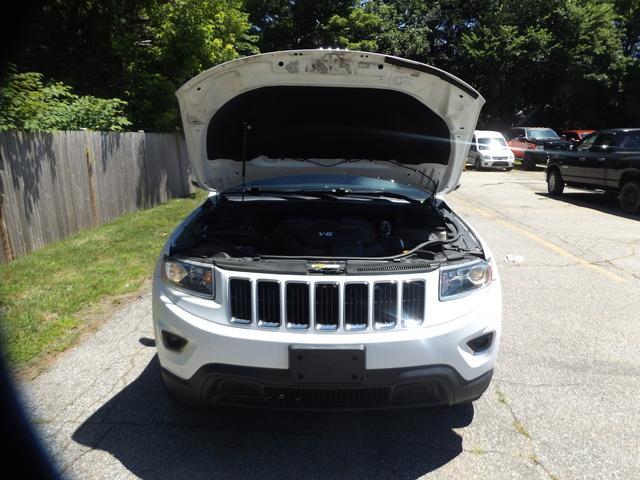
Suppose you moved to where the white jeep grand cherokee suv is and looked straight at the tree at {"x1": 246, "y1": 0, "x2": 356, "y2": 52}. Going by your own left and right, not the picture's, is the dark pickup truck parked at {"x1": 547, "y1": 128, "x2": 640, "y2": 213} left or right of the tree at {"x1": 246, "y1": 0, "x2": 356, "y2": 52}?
right

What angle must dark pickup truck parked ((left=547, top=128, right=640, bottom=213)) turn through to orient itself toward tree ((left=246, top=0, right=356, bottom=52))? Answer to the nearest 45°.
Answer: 0° — it already faces it

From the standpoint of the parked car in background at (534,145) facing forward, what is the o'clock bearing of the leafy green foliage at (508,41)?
The leafy green foliage is roughly at 7 o'clock from the parked car in background.

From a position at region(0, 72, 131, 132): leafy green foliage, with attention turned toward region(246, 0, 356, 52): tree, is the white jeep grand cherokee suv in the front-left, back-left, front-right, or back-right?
back-right

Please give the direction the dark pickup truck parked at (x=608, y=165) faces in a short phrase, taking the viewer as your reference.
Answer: facing away from the viewer and to the left of the viewer

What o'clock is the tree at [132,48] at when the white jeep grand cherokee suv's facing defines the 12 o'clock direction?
The tree is roughly at 5 o'clock from the white jeep grand cherokee suv.

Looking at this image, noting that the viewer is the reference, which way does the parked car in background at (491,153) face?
facing the viewer and to the right of the viewer

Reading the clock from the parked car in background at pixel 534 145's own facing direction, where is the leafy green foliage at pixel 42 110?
The leafy green foliage is roughly at 2 o'clock from the parked car in background.

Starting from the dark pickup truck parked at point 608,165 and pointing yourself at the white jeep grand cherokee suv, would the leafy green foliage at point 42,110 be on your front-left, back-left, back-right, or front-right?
front-right

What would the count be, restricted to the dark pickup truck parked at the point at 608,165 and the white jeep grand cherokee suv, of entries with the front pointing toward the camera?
1

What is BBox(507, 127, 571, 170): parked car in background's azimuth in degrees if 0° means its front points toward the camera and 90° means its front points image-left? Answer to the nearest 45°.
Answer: approximately 315°

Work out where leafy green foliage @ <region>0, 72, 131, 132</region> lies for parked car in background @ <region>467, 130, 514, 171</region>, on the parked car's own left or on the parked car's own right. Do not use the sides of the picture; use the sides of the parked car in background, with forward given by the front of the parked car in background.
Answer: on the parked car's own right

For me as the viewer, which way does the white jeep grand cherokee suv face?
facing the viewer

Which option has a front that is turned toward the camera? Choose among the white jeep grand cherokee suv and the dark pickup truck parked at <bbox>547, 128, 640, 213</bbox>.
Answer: the white jeep grand cherokee suv

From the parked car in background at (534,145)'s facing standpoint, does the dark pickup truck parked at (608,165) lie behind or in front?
in front

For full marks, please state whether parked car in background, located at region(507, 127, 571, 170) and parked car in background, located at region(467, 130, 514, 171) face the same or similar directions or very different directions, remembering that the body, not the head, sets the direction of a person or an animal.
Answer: same or similar directions

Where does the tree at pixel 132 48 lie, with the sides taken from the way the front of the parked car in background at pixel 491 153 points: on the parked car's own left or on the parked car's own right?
on the parked car's own right

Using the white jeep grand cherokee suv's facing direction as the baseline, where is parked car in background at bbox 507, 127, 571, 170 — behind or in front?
behind

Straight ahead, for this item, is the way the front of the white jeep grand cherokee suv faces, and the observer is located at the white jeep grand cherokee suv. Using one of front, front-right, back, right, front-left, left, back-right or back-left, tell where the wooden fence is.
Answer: back-right
